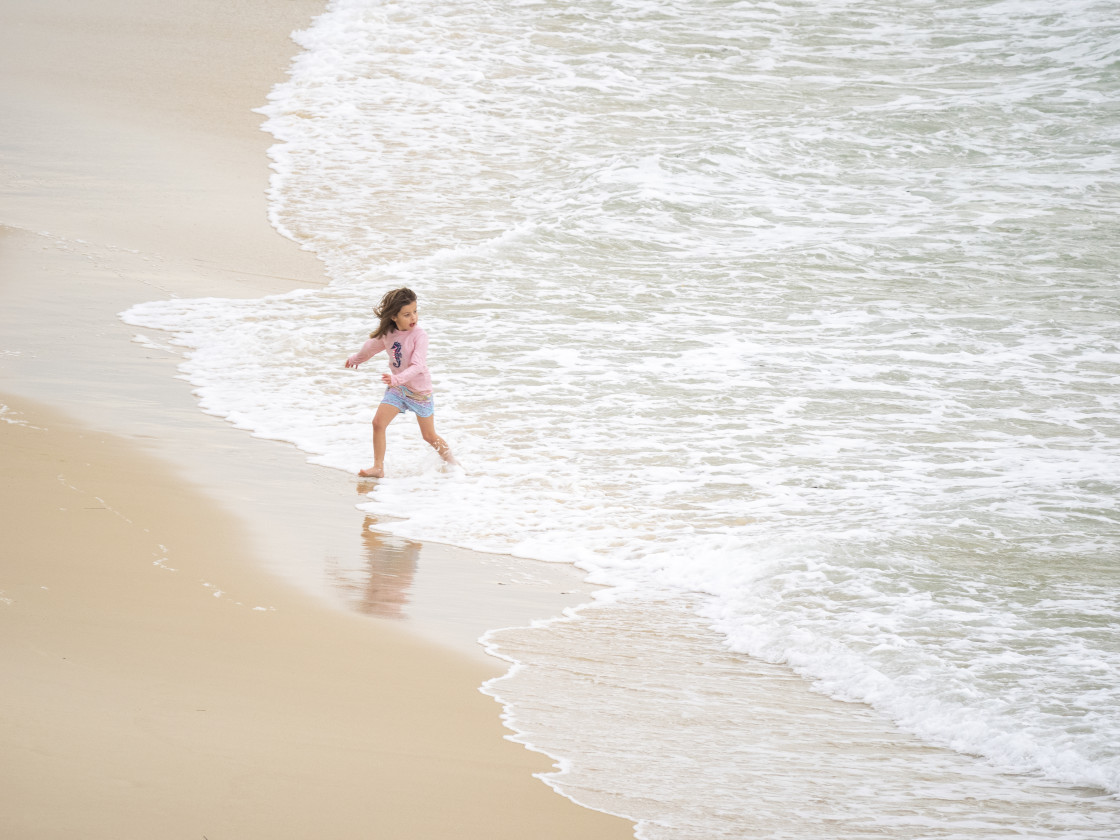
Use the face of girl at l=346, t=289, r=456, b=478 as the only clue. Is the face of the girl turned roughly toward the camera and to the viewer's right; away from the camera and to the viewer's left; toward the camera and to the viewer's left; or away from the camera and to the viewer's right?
toward the camera and to the viewer's right

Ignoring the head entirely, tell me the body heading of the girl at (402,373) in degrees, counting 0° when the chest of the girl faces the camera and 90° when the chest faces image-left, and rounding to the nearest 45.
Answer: approximately 45°
